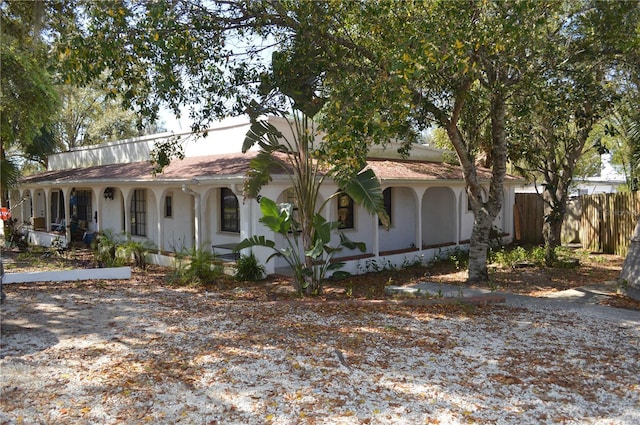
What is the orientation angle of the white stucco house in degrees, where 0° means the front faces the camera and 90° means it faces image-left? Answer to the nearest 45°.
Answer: approximately 45°

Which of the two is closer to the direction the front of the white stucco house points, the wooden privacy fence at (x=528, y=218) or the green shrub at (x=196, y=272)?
the green shrub

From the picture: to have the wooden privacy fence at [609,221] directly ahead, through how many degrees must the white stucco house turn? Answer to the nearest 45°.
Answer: approximately 135° to its left

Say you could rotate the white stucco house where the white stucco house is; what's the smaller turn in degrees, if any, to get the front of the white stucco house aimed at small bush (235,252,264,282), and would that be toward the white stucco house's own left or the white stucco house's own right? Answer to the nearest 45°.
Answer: approximately 45° to the white stucco house's own left

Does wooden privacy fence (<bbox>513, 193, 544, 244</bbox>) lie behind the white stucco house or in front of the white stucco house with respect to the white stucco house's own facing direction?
behind

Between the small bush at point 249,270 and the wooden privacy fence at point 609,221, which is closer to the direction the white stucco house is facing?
the small bush
